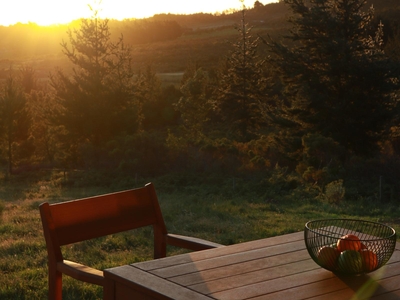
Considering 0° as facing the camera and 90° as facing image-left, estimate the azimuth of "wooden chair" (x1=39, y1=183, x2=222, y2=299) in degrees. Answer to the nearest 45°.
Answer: approximately 315°

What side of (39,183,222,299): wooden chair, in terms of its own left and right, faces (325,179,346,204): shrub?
left

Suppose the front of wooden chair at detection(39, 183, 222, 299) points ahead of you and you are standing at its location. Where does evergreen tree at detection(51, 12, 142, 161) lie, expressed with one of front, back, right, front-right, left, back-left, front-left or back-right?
back-left

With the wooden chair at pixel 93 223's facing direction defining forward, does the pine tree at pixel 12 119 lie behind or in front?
behind

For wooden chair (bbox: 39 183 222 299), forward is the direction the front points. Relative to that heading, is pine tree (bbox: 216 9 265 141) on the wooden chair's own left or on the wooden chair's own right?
on the wooden chair's own left

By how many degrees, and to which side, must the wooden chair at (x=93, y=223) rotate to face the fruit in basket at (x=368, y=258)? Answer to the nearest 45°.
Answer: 0° — it already faces it

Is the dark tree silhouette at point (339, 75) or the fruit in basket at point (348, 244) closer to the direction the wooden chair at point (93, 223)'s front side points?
the fruit in basket

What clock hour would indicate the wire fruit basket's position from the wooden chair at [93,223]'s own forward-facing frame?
The wire fruit basket is roughly at 12 o'clock from the wooden chair.

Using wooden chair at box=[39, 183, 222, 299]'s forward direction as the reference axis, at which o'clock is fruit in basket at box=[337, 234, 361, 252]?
The fruit in basket is roughly at 12 o'clock from the wooden chair.

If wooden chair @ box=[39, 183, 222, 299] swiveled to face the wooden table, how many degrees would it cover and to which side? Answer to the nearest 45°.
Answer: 0° — it already faces it
